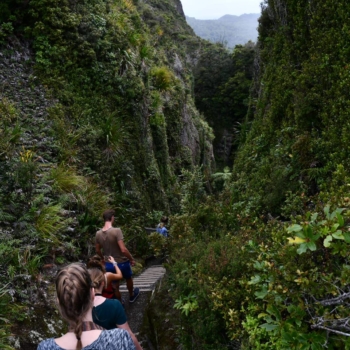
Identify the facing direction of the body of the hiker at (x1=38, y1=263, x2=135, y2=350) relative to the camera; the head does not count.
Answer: away from the camera

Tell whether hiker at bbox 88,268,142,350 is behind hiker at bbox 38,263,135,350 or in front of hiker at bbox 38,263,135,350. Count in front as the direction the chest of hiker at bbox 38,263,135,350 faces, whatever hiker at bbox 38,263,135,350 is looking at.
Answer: in front

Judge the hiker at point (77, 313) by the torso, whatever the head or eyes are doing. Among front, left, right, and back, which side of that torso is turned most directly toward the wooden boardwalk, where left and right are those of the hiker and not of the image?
front

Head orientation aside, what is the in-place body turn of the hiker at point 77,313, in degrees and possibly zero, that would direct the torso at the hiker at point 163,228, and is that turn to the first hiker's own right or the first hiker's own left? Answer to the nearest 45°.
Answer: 0° — they already face them

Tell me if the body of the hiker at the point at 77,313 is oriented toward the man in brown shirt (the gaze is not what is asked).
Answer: yes
